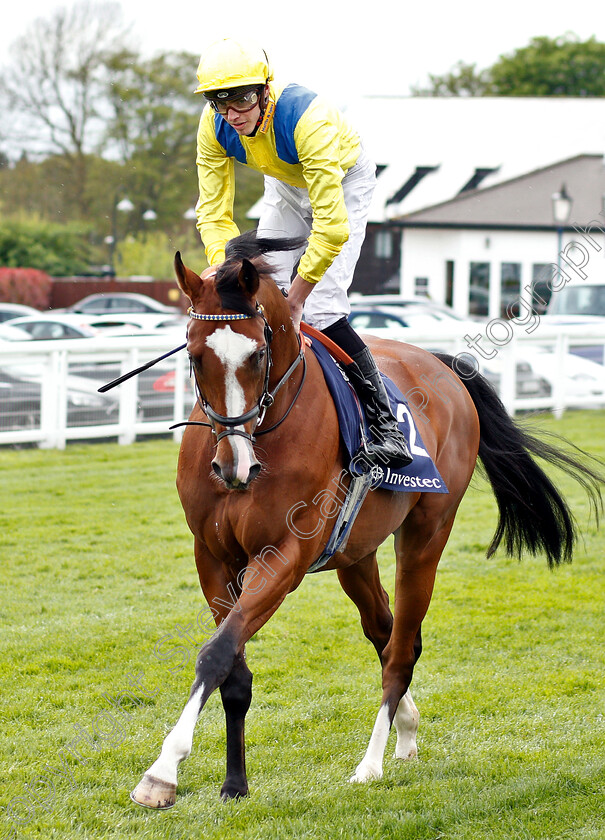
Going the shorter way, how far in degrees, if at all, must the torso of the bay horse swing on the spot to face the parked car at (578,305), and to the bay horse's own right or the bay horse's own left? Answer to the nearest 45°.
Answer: approximately 135° to the bay horse's own right

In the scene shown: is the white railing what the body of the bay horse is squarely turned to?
no

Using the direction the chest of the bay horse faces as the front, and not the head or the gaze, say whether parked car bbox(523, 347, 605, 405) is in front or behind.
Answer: behind

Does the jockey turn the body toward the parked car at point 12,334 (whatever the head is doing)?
no

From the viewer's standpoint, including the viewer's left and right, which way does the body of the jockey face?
facing the viewer and to the left of the viewer

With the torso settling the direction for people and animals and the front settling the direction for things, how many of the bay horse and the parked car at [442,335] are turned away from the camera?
0

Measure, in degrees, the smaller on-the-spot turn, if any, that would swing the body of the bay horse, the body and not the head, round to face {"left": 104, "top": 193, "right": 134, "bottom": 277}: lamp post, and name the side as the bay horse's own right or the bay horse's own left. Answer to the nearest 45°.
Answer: approximately 135° to the bay horse's own right
